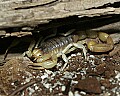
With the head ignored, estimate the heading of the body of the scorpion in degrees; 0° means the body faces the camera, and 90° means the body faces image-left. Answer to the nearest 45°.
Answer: approximately 45°
